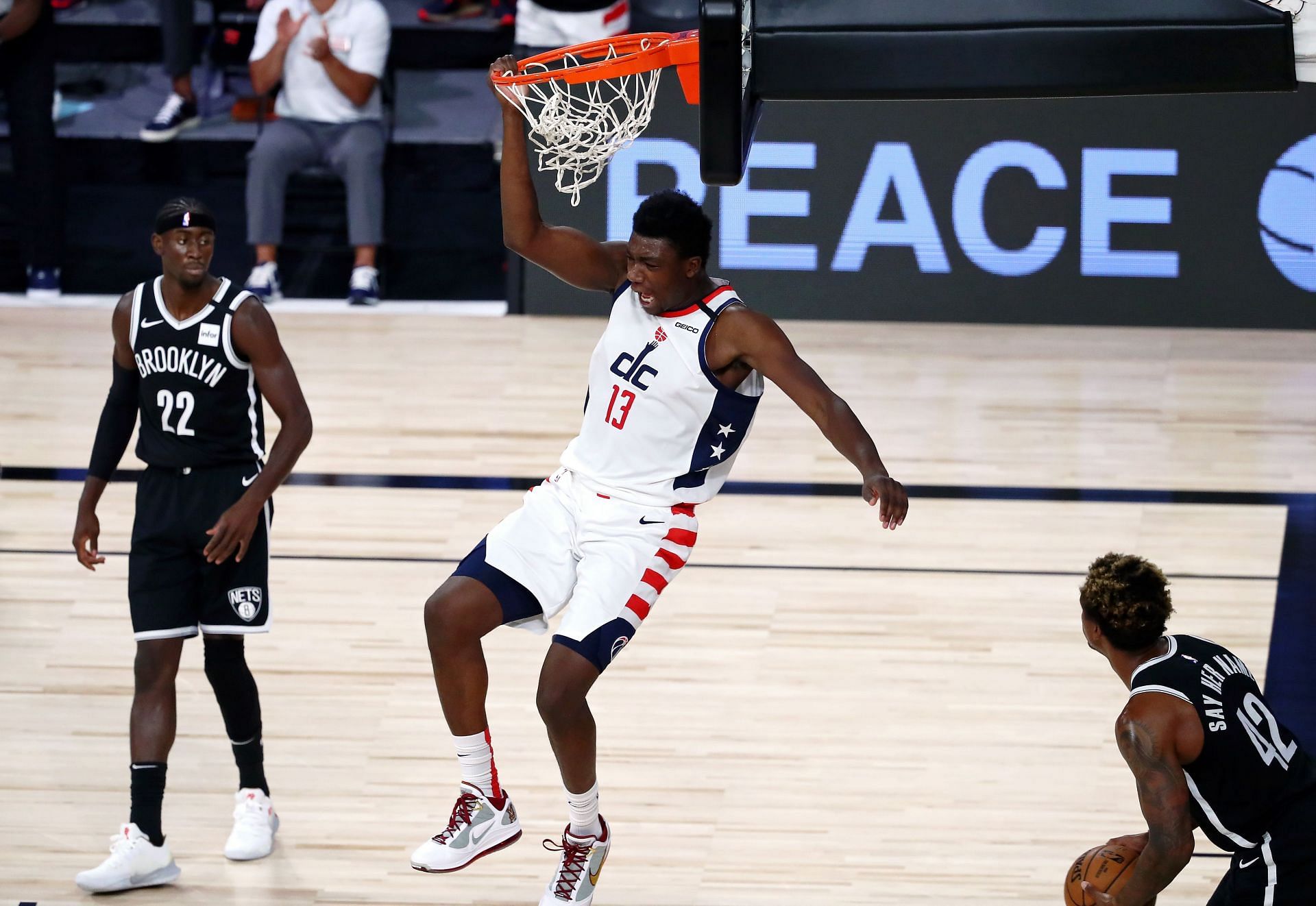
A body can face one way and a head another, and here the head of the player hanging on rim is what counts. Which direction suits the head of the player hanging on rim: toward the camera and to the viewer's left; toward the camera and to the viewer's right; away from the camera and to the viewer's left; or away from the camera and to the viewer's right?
toward the camera and to the viewer's left

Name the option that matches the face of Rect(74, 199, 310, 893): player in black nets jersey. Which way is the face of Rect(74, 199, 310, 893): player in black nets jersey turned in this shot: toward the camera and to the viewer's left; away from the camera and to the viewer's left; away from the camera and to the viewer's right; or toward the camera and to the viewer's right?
toward the camera and to the viewer's right

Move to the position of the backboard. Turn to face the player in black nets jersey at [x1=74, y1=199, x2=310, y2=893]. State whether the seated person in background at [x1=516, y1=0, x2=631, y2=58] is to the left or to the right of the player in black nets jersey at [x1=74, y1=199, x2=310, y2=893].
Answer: right

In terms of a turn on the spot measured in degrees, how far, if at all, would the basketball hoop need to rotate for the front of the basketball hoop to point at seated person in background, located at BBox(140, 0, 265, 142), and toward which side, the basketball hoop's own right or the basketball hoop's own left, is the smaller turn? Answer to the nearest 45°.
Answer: approximately 90° to the basketball hoop's own right

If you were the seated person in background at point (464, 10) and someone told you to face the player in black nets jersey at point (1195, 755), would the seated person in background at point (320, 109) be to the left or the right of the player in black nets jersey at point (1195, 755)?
right

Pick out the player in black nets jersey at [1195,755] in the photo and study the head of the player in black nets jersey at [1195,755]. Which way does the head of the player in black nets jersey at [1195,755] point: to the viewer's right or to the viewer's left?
to the viewer's left

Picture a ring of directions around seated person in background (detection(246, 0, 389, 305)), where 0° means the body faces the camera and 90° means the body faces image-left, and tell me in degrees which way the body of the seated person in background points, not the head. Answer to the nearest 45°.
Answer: approximately 0°

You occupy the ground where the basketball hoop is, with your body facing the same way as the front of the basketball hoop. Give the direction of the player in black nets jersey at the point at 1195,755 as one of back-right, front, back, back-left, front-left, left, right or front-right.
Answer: back-left

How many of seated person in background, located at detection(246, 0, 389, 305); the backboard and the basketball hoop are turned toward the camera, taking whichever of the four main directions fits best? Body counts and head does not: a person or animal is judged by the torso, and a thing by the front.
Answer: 1

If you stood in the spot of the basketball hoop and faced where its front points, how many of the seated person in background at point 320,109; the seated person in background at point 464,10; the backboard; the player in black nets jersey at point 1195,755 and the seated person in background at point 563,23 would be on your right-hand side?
3
